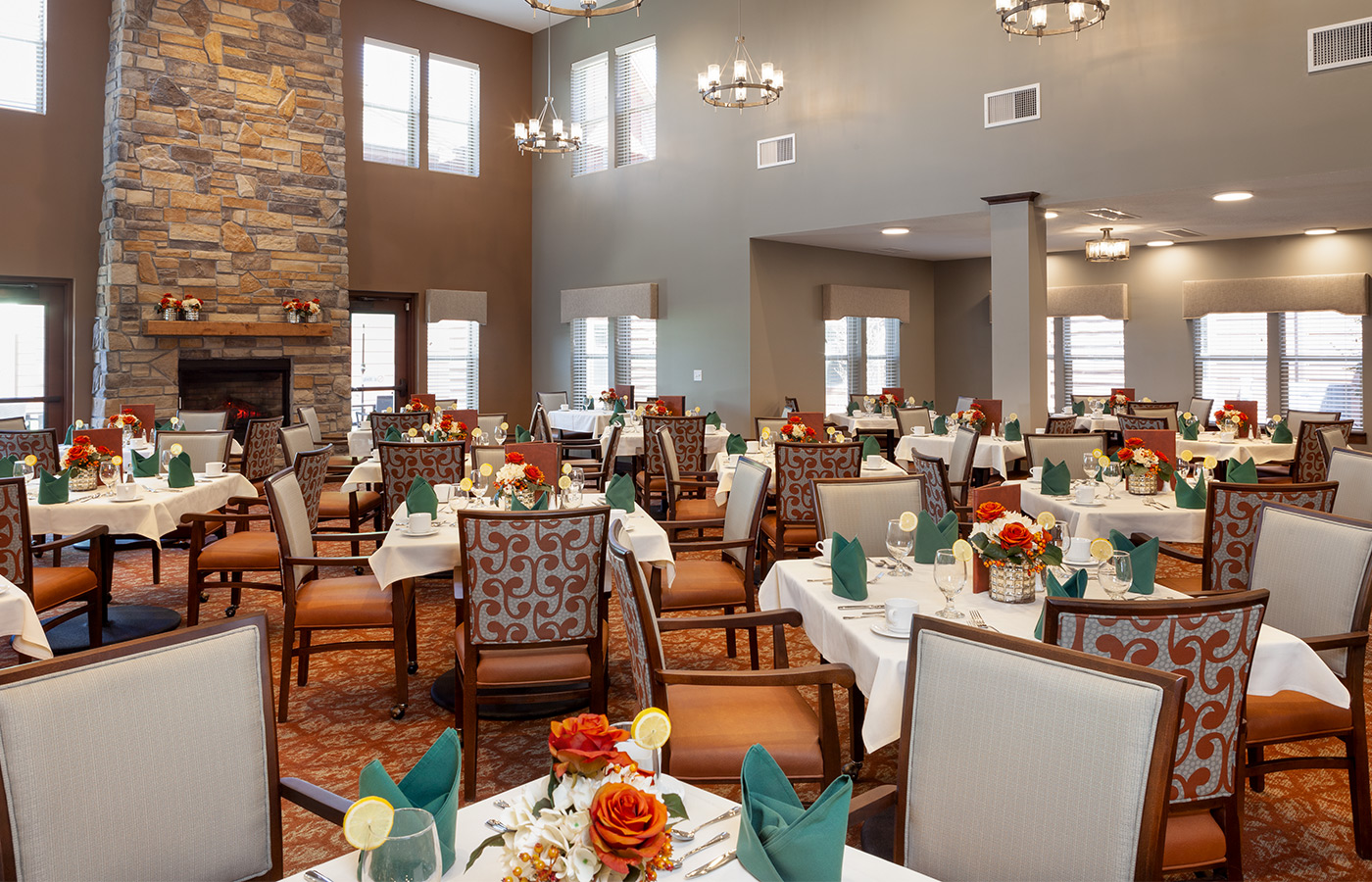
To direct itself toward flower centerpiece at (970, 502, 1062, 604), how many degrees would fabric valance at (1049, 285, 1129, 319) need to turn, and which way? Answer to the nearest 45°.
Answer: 0° — it already faces it

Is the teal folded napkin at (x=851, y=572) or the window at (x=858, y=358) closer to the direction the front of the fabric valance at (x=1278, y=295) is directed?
the teal folded napkin

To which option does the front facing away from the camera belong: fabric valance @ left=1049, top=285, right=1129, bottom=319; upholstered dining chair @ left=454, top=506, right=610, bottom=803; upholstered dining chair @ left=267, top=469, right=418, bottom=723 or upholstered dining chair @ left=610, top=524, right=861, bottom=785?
upholstered dining chair @ left=454, top=506, right=610, bottom=803

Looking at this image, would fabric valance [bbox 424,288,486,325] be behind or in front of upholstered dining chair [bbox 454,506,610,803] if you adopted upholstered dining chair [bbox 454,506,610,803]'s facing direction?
in front

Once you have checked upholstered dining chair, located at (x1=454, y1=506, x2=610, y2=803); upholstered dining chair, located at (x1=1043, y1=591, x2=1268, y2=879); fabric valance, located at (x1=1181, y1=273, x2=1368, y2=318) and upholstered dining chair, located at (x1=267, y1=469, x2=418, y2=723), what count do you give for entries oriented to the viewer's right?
1

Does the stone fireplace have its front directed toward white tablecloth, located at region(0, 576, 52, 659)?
yes

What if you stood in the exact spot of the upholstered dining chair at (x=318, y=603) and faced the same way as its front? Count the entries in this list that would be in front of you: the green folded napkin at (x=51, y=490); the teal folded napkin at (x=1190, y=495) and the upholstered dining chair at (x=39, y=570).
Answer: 1

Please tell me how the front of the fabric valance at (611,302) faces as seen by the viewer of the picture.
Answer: facing the viewer and to the left of the viewer

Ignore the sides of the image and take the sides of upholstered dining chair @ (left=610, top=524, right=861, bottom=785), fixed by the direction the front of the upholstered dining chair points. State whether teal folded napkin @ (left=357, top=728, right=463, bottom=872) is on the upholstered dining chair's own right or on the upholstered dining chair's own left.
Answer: on the upholstered dining chair's own right

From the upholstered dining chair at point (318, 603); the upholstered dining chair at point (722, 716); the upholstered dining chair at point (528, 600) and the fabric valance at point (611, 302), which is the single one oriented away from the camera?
the upholstered dining chair at point (528, 600)

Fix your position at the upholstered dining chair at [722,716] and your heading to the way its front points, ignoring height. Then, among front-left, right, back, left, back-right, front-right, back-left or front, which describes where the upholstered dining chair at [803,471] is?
left

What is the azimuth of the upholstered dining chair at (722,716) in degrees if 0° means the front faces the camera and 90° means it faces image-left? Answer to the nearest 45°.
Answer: approximately 270°

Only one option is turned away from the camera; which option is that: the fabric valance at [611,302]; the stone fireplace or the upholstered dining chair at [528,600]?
the upholstered dining chair
